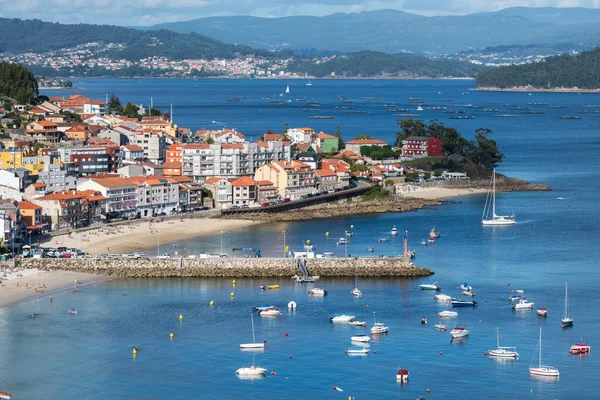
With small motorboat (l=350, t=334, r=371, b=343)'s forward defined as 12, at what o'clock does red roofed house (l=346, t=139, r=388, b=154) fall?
The red roofed house is roughly at 9 o'clock from the small motorboat.

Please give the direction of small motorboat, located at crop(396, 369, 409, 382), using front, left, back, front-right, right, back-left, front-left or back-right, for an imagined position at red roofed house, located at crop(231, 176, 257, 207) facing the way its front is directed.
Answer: front

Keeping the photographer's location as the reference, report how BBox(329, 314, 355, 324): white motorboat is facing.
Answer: facing to the right of the viewer

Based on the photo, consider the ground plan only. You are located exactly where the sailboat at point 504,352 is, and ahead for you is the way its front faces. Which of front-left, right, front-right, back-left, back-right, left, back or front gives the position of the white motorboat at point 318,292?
front-right

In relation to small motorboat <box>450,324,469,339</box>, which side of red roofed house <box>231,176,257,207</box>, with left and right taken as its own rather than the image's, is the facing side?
front

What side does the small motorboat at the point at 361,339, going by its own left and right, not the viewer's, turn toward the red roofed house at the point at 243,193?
right

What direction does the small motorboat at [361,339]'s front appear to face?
to the viewer's left

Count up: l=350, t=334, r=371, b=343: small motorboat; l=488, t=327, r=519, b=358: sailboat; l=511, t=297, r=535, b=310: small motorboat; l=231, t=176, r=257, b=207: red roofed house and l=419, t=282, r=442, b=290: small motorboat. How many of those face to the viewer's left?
2

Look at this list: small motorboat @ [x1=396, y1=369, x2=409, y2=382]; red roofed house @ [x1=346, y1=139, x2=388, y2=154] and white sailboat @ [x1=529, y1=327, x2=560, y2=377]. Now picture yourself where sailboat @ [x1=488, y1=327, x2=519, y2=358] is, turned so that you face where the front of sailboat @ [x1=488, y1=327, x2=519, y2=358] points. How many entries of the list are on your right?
1

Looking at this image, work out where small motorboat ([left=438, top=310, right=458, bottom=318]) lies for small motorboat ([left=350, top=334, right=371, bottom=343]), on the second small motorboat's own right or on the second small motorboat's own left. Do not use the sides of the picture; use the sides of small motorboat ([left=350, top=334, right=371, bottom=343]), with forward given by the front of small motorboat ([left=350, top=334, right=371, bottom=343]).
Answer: on the second small motorboat's own right

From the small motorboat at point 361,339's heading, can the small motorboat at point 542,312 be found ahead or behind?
behind

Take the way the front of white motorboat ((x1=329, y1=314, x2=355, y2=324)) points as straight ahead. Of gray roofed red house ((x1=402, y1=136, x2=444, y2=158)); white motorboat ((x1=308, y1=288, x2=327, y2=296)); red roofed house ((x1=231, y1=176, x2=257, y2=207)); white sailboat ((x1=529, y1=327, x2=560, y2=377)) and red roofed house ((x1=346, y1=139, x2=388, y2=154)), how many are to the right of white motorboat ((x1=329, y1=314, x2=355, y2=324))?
4
